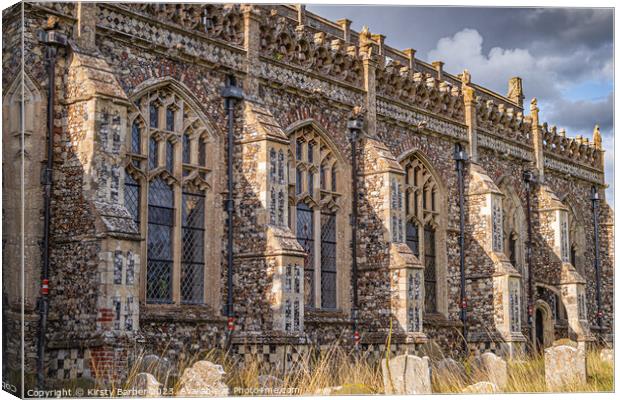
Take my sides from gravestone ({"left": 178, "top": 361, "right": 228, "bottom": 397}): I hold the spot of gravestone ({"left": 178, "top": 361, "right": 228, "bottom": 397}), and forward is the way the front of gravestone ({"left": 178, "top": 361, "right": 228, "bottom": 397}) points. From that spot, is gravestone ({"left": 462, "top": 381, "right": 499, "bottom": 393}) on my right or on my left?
on my left

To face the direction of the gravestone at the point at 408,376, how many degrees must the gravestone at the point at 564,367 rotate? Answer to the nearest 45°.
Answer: approximately 45° to its right

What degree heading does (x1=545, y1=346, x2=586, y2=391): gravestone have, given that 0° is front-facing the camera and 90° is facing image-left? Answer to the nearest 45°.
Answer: approximately 0°

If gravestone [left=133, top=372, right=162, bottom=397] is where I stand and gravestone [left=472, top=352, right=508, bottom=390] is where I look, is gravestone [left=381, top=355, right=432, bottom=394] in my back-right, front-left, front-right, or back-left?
front-right

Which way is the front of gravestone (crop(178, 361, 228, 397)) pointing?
toward the camera

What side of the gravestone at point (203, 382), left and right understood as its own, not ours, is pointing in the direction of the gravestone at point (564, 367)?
left

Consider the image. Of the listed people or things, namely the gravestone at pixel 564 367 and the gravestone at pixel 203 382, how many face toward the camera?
2

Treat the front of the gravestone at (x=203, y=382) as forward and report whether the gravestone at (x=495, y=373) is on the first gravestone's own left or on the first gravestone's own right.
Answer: on the first gravestone's own left

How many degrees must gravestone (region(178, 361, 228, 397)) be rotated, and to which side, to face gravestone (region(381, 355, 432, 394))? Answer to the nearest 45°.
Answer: approximately 90° to its left
